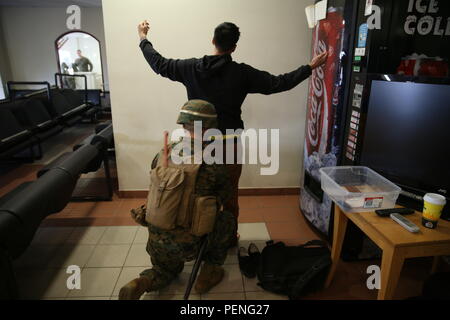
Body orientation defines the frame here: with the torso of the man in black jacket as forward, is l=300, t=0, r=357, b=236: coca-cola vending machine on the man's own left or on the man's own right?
on the man's own right

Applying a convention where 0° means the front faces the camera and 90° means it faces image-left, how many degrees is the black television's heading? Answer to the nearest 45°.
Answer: approximately 45°

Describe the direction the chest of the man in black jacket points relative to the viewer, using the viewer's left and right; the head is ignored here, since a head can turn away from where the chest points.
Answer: facing away from the viewer

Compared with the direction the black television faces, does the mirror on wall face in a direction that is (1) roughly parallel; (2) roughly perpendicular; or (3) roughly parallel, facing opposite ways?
roughly parallel

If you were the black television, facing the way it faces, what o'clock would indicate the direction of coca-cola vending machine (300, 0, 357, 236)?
The coca-cola vending machine is roughly at 3 o'clock from the black television.

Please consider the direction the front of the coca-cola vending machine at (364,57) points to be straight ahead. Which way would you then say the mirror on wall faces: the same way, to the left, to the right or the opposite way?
to the left

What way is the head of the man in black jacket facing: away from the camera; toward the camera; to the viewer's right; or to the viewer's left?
away from the camera
